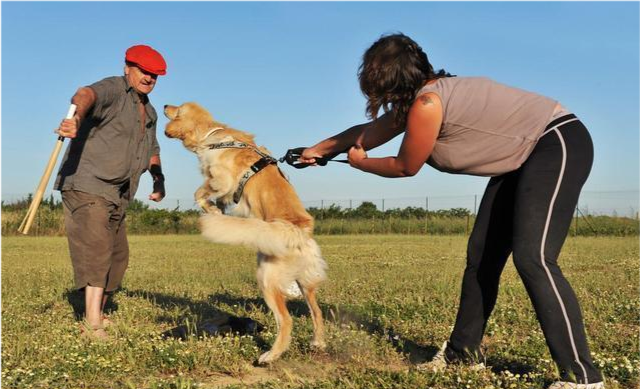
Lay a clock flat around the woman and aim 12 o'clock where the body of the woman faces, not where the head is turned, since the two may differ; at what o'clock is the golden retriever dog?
The golden retriever dog is roughly at 1 o'clock from the woman.

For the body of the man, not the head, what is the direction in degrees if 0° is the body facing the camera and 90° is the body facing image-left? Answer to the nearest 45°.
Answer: approximately 315°

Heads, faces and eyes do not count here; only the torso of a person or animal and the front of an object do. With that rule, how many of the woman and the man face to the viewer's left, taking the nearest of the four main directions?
1

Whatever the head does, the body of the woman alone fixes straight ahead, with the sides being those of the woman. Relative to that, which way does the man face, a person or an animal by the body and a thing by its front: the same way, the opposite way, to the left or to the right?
the opposite way

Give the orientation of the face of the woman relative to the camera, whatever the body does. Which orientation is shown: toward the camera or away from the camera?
away from the camera

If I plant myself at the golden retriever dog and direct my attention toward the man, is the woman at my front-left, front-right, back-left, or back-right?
back-left

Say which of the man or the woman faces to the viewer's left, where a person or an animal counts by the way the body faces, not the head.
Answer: the woman

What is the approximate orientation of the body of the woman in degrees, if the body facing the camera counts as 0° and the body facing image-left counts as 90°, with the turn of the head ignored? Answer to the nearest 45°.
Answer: approximately 90°

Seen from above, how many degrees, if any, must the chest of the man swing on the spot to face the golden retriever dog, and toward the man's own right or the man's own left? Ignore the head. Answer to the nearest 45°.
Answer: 0° — they already face it

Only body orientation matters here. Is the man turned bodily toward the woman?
yes
